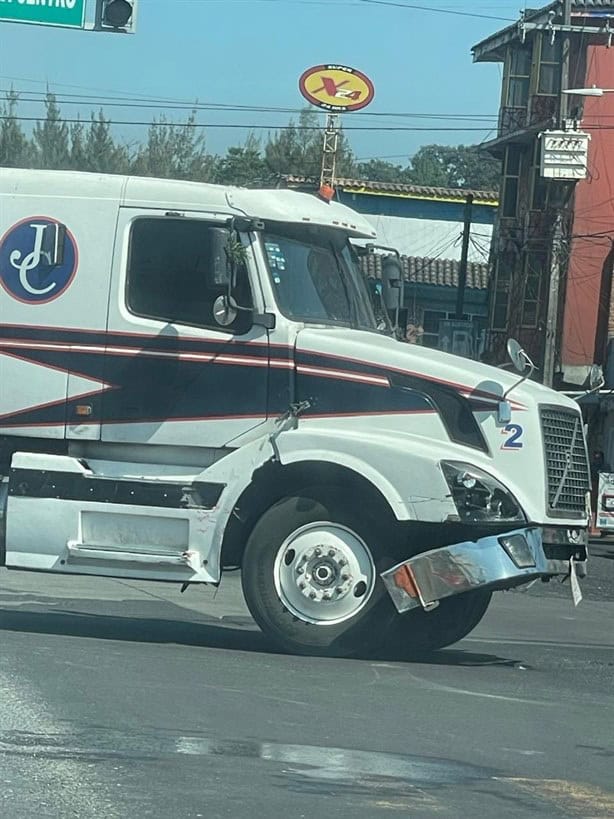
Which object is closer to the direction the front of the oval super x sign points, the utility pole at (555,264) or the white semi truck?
the white semi truck

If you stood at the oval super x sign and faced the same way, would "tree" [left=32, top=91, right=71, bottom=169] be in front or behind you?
behind

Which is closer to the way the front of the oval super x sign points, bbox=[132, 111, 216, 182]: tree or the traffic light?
the traffic light

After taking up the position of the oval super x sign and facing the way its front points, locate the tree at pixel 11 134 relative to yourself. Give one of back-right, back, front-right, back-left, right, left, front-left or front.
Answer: back-right

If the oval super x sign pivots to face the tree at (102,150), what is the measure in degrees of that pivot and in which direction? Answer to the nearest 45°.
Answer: approximately 135° to its right

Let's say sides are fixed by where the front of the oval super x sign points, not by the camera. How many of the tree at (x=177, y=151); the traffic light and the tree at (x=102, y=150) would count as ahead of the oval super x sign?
1

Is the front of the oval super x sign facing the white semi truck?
yes

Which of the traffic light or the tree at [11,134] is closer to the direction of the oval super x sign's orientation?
the traffic light

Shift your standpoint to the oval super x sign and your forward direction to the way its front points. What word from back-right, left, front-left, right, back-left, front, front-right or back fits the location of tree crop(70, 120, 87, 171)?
back-right

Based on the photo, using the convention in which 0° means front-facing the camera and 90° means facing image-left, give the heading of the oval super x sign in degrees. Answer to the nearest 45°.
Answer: approximately 0°
